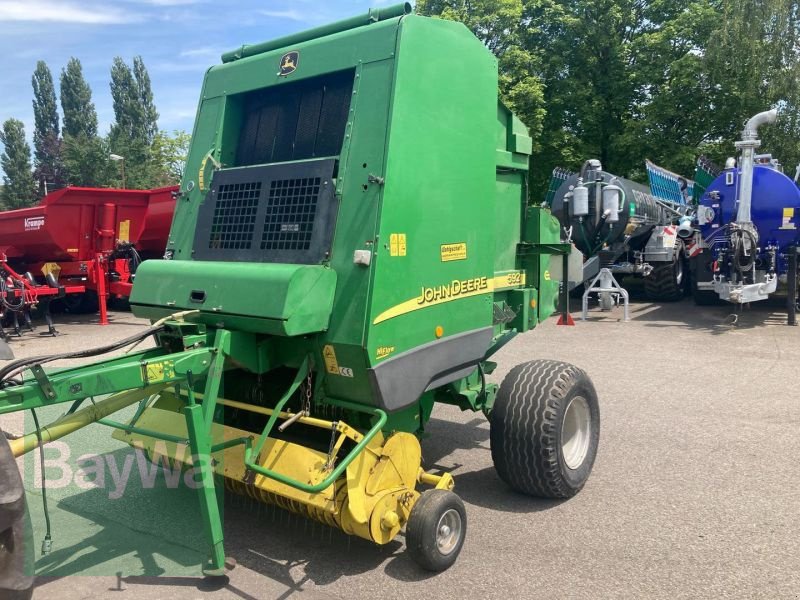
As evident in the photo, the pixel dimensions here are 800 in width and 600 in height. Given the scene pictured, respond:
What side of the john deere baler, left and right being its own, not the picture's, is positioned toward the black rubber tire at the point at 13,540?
front

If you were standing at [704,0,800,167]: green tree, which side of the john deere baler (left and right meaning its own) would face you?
back

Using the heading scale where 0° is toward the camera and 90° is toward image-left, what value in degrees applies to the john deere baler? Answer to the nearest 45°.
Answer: approximately 45°

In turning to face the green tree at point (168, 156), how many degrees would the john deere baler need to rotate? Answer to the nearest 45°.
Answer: approximately 135° to its right

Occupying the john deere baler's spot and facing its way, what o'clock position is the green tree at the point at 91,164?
The green tree is roughly at 4 o'clock from the john deere baler.
